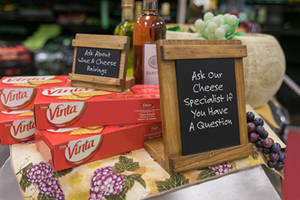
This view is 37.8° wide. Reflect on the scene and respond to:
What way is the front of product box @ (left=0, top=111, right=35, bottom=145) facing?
toward the camera

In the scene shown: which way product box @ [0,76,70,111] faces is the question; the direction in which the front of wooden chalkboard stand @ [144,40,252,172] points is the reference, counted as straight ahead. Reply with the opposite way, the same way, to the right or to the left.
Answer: the same way

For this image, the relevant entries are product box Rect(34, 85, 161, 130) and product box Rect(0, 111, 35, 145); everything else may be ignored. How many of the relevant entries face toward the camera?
2

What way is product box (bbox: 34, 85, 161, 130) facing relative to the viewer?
toward the camera

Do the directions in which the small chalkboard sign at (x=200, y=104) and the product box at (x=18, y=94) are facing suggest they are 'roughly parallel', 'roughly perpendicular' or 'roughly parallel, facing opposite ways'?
roughly parallel

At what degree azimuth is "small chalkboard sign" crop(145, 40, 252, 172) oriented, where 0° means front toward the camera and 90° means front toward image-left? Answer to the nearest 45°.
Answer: approximately 315°

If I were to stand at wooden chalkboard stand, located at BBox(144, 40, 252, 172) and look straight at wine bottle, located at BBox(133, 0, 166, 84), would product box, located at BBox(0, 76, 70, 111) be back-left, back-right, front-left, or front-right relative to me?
front-left

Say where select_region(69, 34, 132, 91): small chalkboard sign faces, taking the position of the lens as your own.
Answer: facing the viewer and to the left of the viewer

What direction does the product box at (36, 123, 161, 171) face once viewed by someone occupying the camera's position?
facing the viewer and to the right of the viewer
